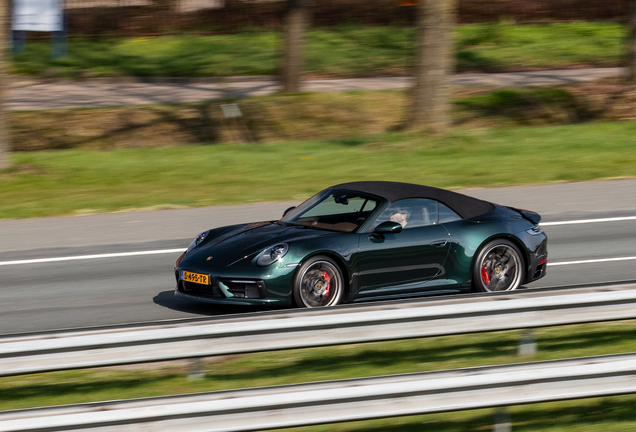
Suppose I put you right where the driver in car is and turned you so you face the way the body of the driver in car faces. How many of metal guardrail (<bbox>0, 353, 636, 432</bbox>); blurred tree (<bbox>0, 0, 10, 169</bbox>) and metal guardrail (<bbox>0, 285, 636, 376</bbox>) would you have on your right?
1

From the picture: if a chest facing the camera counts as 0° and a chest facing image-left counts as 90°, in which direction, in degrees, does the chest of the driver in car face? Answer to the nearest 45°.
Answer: approximately 45°

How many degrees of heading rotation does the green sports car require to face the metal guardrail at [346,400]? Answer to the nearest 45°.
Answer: approximately 45° to its left

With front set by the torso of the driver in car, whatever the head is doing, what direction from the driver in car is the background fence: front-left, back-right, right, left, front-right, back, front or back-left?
back-right

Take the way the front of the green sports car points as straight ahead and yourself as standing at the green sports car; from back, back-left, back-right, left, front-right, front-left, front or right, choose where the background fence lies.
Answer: back-right

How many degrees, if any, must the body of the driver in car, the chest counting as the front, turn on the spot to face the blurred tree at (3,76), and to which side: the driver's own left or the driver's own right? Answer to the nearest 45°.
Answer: approximately 90° to the driver's own right

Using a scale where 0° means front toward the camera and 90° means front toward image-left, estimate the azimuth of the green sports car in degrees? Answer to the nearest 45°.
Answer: approximately 45°

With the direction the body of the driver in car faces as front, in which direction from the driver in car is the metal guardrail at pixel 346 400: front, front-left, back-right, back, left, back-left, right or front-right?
front-left
